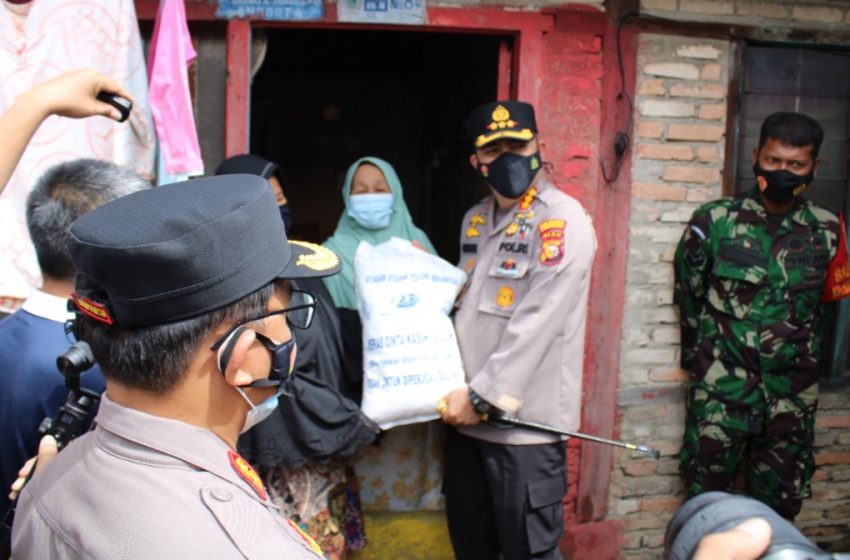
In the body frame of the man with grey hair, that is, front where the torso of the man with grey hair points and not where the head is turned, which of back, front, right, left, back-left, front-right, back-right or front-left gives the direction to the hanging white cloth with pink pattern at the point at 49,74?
front-left

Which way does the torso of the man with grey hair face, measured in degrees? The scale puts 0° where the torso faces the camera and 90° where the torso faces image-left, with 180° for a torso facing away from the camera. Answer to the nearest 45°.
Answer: approximately 225°

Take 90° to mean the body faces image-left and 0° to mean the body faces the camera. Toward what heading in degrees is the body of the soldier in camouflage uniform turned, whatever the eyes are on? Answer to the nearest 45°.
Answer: approximately 0°

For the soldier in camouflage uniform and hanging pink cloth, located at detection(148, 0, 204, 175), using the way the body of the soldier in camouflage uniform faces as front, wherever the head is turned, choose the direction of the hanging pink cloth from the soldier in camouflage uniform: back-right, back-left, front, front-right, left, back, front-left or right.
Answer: front-right

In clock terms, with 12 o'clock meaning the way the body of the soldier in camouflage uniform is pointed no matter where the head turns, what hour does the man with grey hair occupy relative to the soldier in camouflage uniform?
The man with grey hair is roughly at 1 o'clock from the soldier in camouflage uniform.

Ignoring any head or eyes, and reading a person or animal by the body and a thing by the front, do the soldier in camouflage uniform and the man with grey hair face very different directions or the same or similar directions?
very different directions

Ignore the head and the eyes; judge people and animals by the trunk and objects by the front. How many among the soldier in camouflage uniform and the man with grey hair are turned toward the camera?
1
